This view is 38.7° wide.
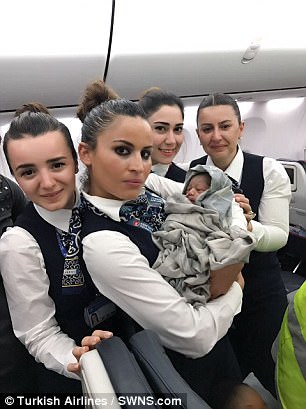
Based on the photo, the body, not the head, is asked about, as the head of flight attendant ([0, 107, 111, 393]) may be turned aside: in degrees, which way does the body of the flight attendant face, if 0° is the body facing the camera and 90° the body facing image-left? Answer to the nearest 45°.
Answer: approximately 315°

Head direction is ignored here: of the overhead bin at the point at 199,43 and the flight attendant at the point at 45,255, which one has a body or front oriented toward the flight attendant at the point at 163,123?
the overhead bin

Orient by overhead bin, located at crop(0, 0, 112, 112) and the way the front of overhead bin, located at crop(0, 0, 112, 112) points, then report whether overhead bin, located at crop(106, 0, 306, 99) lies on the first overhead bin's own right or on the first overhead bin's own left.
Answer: on the first overhead bin's own left

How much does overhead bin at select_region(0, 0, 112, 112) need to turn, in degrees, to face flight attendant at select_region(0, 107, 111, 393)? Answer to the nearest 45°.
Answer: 0° — it already faces them
